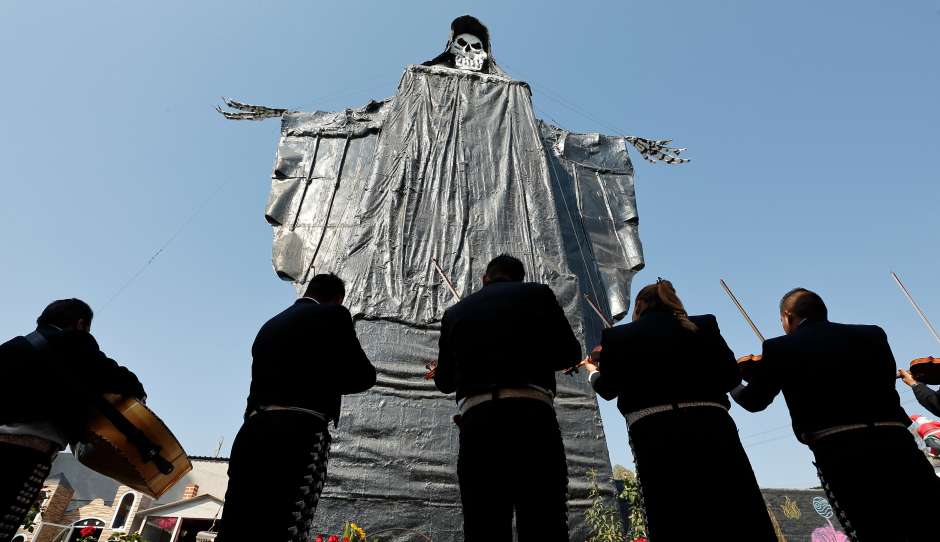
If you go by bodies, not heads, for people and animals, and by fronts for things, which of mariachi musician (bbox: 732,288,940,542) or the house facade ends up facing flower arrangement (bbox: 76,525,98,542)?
the house facade

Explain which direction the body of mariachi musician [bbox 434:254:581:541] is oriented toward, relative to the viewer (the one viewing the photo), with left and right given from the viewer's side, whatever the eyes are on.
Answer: facing away from the viewer

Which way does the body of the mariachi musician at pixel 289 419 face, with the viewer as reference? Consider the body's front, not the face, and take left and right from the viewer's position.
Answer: facing away from the viewer and to the right of the viewer

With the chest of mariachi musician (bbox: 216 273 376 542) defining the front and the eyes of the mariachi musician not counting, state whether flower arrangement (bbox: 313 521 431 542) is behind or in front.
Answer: in front

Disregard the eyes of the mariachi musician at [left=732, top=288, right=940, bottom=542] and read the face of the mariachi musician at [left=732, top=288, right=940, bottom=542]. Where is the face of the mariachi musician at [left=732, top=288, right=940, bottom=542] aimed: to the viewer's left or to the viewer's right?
to the viewer's left

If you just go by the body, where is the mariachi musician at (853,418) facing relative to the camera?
away from the camera

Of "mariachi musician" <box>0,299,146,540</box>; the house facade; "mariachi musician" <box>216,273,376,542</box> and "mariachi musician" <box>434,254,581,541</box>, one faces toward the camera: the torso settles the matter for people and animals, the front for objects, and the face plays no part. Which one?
the house facade

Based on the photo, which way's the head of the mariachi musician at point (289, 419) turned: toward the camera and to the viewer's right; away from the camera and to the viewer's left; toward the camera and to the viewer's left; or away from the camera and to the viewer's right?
away from the camera and to the viewer's right

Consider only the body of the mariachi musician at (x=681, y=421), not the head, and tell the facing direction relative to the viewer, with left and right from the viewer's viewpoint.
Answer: facing away from the viewer

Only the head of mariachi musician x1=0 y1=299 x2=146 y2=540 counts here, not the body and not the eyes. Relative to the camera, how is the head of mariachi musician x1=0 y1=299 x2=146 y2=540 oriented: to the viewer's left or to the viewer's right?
to the viewer's right

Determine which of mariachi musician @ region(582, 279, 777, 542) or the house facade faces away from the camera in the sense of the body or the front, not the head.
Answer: the mariachi musician

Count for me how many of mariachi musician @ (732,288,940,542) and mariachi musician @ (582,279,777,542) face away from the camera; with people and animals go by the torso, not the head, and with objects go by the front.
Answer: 2
